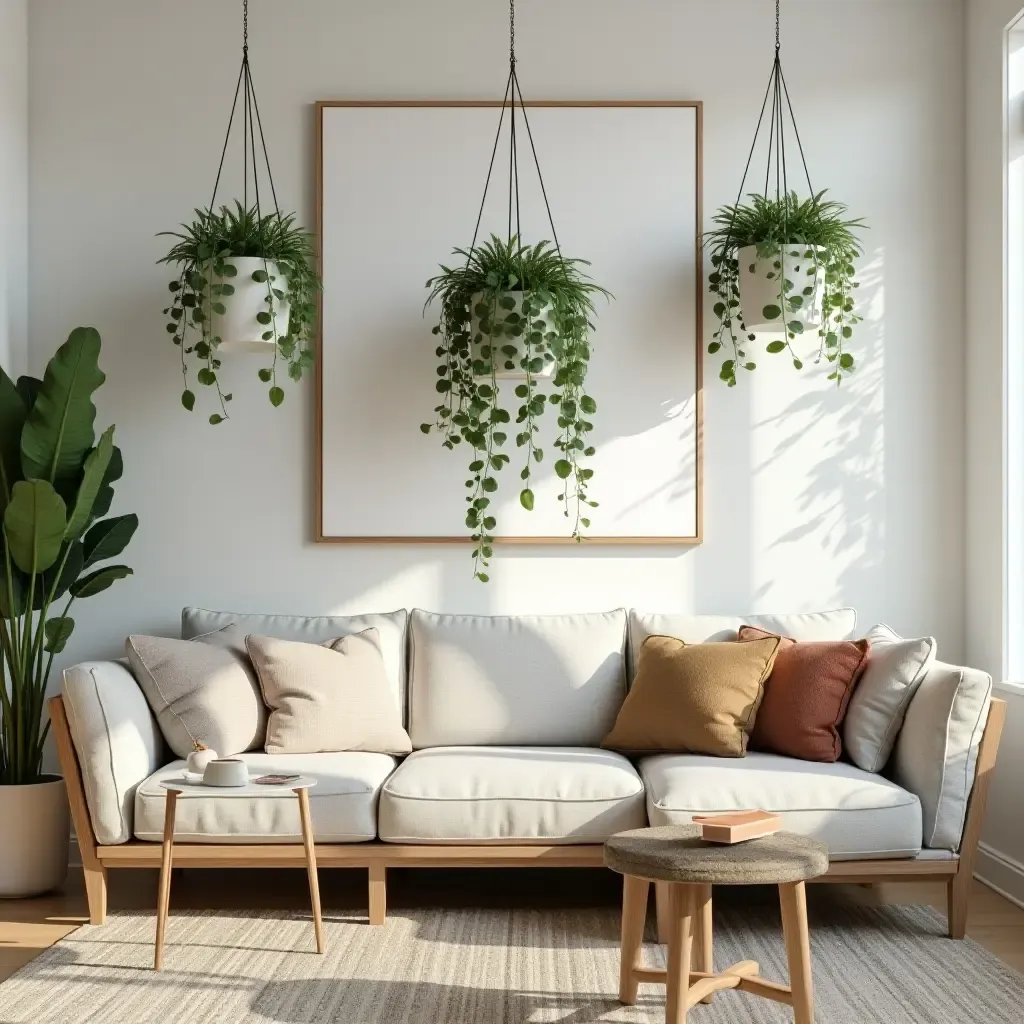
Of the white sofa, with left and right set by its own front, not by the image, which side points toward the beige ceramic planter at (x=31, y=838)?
right

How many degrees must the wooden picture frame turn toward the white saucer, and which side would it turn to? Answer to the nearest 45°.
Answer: approximately 45° to its right

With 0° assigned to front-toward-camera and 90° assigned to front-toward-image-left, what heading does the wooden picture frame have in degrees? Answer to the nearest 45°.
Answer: approximately 0°

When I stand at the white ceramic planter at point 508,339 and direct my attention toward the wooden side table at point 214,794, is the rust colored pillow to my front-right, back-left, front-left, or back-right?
back-left

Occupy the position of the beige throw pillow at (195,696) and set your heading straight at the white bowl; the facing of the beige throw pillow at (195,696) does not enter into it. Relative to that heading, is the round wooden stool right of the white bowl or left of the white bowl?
left

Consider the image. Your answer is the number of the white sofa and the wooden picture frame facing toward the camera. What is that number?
2
